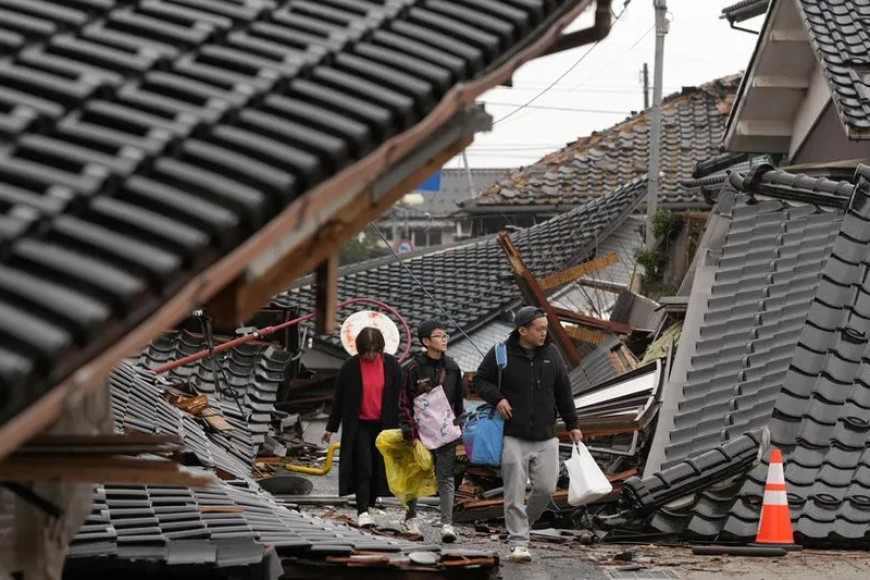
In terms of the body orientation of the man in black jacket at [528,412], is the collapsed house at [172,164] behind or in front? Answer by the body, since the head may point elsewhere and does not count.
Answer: in front

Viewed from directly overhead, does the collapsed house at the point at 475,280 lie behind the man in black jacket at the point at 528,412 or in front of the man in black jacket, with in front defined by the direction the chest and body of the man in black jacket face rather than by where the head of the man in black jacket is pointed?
behind

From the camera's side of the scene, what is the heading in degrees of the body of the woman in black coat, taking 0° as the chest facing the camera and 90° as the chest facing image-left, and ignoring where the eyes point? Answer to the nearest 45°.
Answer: approximately 0°

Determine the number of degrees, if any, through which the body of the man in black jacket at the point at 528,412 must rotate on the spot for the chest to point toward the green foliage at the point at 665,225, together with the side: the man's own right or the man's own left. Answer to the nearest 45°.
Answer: approximately 180°

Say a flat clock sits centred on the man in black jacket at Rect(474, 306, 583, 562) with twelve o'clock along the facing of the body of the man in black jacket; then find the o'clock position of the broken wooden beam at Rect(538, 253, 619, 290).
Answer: The broken wooden beam is roughly at 6 o'clock from the man in black jacket.

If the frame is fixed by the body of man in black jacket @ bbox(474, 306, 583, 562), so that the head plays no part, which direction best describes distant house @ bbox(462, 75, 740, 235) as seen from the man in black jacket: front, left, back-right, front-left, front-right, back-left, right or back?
back

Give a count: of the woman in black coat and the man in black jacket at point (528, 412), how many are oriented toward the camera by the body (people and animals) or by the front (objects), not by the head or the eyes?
2

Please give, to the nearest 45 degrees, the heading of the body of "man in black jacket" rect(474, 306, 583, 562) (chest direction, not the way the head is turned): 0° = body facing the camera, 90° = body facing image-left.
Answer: approximately 0°

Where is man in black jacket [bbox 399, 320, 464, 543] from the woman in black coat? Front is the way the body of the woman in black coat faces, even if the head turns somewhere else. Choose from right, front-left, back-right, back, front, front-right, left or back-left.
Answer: front-left

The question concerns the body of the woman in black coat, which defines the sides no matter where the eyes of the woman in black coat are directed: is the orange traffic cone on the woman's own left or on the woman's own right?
on the woman's own left

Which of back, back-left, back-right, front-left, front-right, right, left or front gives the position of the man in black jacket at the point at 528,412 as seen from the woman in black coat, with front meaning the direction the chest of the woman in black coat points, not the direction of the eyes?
front-left
